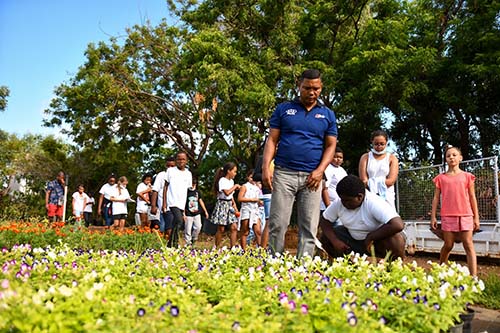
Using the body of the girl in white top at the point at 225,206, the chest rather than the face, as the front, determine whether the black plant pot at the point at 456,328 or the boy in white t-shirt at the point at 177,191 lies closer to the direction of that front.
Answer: the black plant pot

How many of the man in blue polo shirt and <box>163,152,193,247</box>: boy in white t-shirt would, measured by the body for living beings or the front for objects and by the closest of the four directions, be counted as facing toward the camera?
2

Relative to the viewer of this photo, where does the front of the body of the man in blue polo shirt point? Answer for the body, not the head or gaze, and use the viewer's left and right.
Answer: facing the viewer

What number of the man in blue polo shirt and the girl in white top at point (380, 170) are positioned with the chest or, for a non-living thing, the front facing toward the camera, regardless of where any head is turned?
2

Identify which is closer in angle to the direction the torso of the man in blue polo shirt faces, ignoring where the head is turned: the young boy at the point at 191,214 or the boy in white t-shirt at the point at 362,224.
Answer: the boy in white t-shirt

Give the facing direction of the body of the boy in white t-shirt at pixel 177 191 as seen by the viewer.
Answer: toward the camera

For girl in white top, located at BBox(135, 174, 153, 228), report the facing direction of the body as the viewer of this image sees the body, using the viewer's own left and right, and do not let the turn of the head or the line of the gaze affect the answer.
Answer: facing the viewer and to the right of the viewer

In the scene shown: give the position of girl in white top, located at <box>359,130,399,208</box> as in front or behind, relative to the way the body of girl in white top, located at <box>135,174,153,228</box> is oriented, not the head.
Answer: in front

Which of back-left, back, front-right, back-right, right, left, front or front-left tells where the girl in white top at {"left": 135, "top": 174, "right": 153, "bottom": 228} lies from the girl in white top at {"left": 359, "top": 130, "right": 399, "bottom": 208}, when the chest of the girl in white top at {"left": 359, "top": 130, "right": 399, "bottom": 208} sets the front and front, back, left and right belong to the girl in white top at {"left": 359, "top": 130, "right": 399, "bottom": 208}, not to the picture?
back-right

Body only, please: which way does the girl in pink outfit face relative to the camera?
toward the camera

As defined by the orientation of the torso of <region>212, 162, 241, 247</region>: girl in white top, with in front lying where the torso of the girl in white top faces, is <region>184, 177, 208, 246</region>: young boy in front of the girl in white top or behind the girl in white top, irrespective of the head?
behind

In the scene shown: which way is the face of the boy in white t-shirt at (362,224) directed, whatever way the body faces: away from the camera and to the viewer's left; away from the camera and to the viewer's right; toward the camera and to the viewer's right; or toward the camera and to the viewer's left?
toward the camera and to the viewer's left
